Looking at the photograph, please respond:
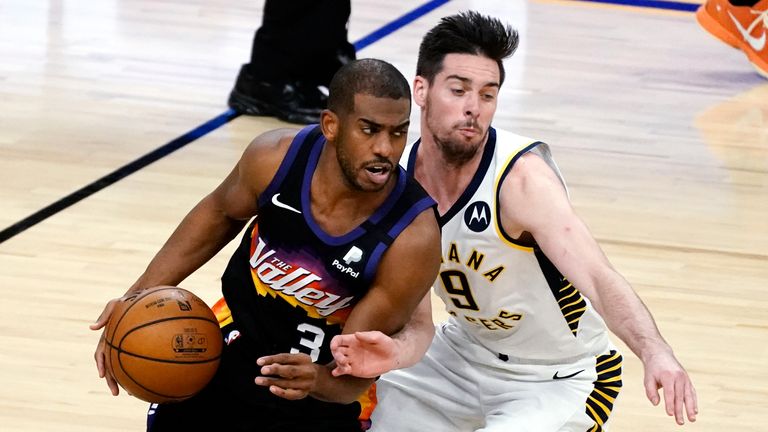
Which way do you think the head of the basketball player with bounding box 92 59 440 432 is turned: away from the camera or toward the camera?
toward the camera

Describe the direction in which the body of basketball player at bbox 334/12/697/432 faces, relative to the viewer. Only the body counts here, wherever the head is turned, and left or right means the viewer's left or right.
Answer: facing the viewer and to the left of the viewer

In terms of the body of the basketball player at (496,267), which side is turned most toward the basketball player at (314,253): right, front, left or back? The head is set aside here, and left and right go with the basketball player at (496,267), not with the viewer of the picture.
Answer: front
